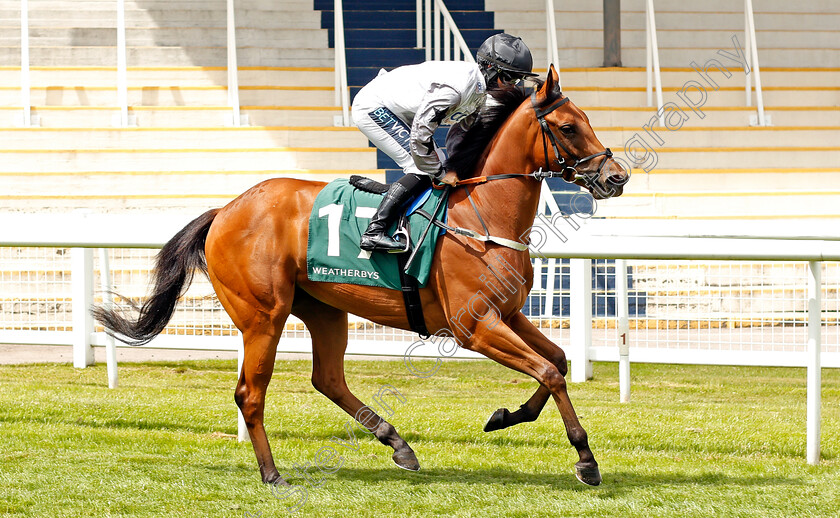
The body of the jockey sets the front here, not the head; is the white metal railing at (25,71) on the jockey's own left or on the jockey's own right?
on the jockey's own left

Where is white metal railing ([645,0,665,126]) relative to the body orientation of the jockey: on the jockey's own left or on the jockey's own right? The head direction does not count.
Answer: on the jockey's own left

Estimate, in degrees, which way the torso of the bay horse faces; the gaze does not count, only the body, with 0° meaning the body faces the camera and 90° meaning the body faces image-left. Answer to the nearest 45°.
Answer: approximately 270°

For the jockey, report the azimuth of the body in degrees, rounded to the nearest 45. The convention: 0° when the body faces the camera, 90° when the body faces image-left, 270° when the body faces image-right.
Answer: approximately 270°

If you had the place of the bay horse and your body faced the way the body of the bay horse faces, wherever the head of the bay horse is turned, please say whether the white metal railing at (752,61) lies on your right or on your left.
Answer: on your left

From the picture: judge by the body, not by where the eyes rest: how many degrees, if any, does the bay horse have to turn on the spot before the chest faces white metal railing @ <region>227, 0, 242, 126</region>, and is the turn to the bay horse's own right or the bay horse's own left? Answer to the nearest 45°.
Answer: approximately 90° to the bay horse's own left

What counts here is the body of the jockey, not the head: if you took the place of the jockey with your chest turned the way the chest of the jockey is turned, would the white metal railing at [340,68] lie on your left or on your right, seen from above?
on your left

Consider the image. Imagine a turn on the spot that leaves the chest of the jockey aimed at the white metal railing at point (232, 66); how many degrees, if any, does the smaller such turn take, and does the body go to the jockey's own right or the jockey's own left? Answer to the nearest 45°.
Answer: approximately 90° to the jockey's own left

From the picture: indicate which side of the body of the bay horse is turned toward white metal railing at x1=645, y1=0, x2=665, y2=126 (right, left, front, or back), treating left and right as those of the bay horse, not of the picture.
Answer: left
